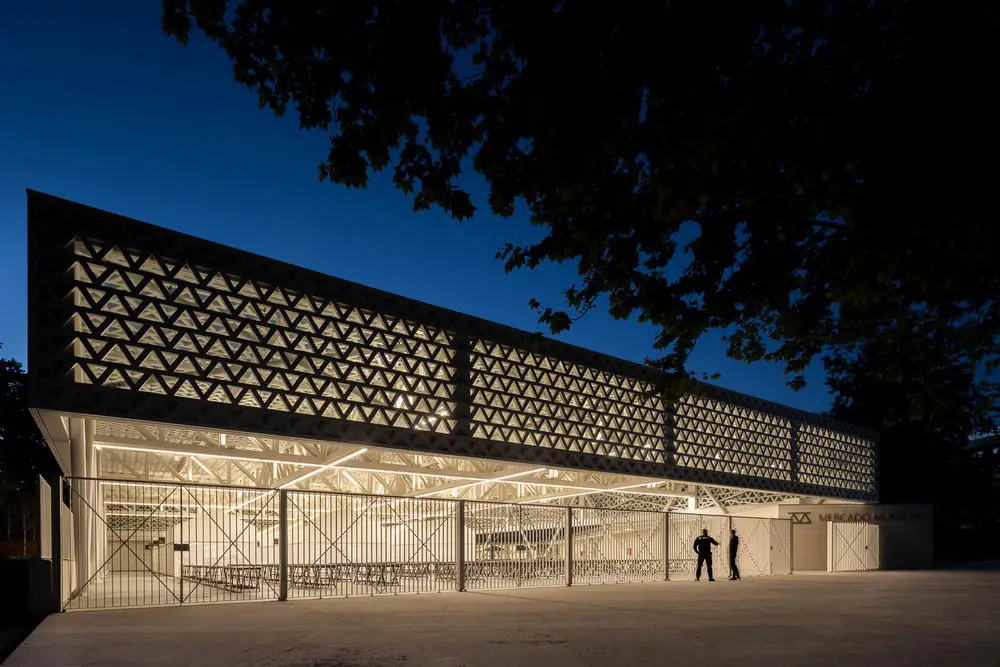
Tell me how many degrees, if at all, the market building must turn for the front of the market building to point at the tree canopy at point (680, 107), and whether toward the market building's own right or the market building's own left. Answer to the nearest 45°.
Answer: approximately 45° to the market building's own right

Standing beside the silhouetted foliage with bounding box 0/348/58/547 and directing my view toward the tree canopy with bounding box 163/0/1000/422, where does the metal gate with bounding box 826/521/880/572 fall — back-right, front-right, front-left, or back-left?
front-left

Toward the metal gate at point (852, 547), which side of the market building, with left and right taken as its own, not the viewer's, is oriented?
left

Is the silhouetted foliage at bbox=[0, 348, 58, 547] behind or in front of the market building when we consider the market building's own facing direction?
behind

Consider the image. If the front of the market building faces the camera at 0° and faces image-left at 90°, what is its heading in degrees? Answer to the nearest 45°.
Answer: approximately 315°

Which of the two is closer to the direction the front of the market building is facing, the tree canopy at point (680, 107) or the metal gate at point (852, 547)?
the tree canopy
